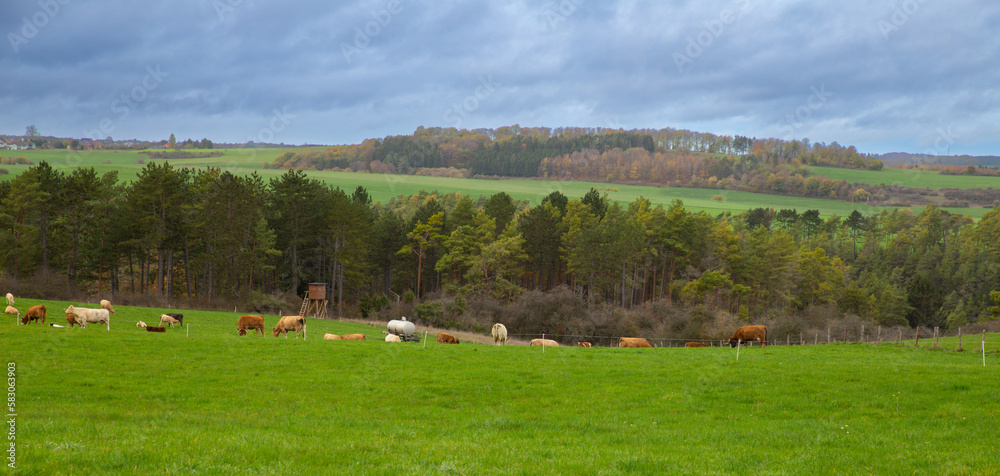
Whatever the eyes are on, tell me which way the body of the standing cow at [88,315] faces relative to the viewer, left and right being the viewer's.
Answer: facing to the left of the viewer

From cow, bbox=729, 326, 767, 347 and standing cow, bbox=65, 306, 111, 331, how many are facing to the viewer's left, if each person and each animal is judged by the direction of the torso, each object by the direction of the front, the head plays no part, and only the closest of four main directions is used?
2

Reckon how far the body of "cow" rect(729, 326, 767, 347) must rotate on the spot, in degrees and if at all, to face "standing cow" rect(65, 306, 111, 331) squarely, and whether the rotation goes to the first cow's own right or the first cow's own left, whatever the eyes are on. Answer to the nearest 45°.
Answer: approximately 45° to the first cow's own left

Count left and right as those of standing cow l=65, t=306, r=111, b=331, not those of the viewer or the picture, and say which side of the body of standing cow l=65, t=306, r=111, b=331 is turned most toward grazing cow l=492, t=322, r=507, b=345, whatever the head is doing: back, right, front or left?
back

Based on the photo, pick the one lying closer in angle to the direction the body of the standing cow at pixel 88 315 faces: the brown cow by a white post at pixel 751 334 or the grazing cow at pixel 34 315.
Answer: the grazing cow

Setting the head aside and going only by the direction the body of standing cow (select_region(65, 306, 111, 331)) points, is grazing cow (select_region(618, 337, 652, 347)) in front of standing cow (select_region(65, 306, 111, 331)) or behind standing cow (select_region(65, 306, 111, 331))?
behind

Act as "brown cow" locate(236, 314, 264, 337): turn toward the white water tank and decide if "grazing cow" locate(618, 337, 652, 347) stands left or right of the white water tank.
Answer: right

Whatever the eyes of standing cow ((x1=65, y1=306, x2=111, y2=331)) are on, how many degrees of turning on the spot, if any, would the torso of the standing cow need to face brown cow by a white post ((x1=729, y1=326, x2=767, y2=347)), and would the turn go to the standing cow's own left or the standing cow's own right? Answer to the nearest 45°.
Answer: approximately 180°

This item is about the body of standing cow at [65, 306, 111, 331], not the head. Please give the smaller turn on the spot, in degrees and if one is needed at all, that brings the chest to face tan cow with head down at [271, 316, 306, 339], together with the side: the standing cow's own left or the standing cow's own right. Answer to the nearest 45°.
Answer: approximately 180°

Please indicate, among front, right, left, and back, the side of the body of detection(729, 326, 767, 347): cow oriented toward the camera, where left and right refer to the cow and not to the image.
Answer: left
